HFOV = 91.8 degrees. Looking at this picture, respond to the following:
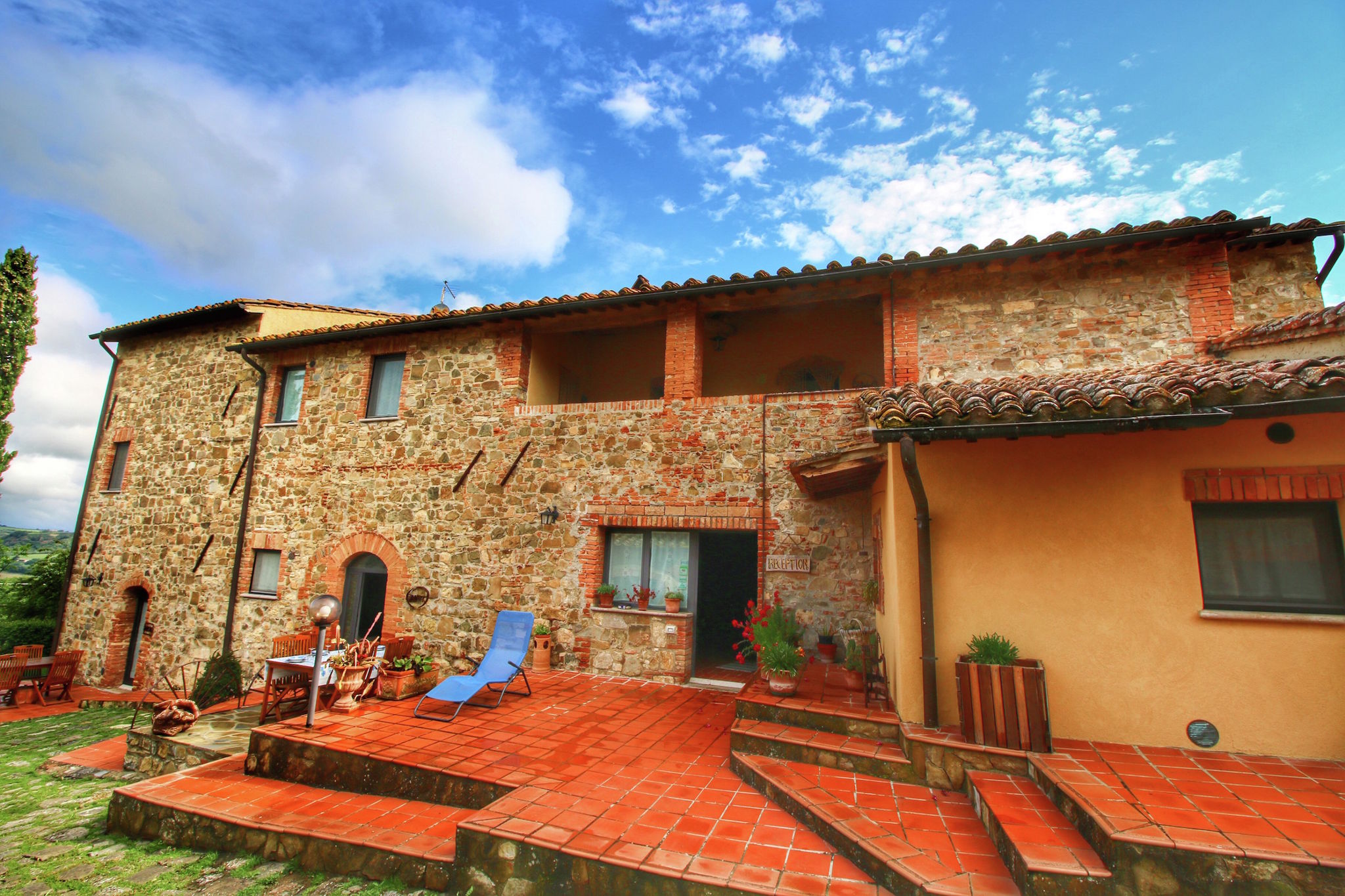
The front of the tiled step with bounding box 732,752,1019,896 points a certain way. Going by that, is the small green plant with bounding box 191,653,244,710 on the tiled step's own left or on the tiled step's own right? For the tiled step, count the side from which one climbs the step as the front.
on the tiled step's own right

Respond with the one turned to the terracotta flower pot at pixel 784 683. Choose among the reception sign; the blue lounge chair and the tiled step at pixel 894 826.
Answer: the reception sign

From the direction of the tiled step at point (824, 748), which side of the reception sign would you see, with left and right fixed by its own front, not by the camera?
front

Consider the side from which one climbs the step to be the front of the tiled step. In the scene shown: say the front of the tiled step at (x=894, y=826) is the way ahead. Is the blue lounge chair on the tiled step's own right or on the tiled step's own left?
on the tiled step's own right

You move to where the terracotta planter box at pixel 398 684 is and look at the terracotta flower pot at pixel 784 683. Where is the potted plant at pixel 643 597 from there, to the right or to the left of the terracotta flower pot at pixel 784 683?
left

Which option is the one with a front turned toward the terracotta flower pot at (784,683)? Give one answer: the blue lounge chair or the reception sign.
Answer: the reception sign

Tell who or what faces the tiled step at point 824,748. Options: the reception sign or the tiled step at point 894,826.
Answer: the reception sign

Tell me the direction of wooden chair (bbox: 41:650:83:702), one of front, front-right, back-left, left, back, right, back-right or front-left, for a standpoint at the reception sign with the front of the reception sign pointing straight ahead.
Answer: right

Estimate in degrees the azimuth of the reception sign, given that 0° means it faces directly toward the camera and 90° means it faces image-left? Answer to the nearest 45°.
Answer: approximately 0°

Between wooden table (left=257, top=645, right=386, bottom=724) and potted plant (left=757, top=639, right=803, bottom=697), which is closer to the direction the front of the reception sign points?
the potted plant

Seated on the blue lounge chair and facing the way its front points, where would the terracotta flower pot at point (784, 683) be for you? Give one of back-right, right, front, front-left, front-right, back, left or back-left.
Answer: left

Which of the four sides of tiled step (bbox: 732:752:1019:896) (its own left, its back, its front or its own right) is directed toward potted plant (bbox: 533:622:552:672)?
right

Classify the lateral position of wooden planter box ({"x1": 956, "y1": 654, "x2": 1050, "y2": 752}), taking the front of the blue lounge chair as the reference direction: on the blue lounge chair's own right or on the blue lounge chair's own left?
on the blue lounge chair's own left

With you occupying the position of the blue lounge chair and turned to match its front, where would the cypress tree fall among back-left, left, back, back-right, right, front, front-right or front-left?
right

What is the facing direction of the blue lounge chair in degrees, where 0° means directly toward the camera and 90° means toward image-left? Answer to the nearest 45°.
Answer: approximately 45°

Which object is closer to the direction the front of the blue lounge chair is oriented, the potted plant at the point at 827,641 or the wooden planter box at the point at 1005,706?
the wooden planter box
